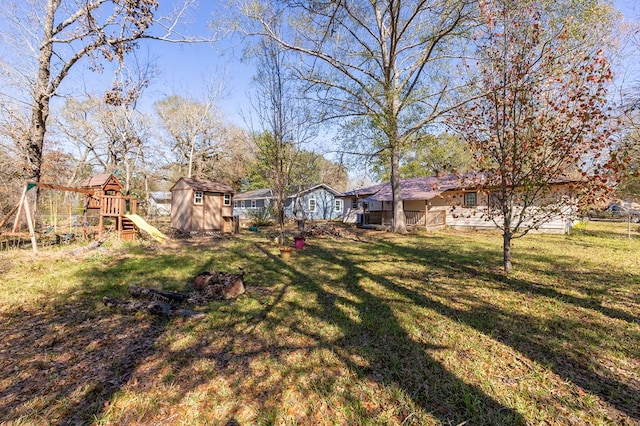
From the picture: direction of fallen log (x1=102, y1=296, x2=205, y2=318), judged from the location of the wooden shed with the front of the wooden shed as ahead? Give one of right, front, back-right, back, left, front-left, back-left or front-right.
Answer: front-right

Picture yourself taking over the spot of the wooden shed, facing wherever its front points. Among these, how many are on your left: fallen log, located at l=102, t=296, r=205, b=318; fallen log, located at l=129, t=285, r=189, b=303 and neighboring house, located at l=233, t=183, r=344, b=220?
1

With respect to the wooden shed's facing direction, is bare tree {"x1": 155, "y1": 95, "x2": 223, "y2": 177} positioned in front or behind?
behind

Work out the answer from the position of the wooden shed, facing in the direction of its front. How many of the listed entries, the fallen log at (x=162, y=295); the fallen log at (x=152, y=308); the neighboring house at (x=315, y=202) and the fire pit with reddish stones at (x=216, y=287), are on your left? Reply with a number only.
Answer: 1

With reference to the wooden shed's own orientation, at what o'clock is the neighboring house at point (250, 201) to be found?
The neighboring house is roughly at 8 o'clock from the wooden shed.

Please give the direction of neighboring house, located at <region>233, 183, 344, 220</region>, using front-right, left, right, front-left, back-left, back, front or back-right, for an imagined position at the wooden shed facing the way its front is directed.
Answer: left

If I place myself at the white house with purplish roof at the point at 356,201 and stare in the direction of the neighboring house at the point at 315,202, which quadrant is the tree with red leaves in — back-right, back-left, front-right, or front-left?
back-left

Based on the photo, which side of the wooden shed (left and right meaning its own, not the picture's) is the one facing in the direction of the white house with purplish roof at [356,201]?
left

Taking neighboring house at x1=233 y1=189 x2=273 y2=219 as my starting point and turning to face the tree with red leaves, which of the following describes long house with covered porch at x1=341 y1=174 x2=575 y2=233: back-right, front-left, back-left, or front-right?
front-left

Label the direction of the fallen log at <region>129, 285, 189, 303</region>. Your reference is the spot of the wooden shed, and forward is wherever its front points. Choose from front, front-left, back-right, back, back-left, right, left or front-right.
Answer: front-right

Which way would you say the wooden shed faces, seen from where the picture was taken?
facing the viewer and to the right of the viewer

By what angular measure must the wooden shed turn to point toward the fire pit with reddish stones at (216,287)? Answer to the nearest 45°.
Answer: approximately 45° to its right

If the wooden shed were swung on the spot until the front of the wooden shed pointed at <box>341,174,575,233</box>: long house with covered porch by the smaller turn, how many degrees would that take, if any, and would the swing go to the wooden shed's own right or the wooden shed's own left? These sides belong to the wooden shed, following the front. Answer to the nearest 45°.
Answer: approximately 45° to the wooden shed's own left
